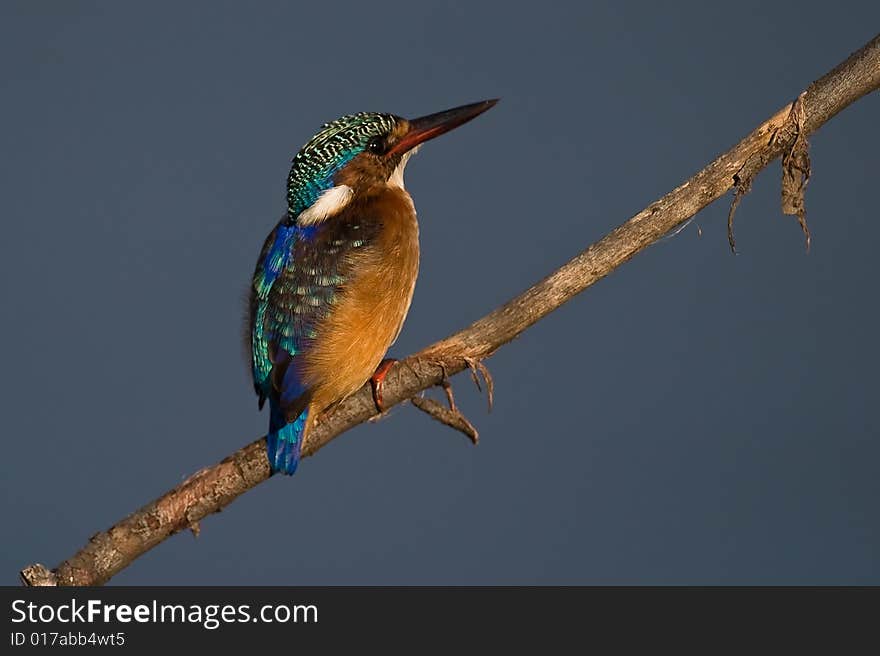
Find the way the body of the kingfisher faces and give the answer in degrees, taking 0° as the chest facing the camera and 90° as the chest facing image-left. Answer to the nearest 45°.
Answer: approximately 270°
